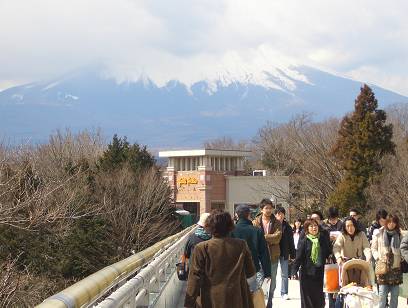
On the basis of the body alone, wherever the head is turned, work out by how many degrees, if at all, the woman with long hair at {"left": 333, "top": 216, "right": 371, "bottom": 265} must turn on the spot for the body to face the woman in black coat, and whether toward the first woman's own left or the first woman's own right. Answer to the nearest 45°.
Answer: approximately 90° to the first woman's own right

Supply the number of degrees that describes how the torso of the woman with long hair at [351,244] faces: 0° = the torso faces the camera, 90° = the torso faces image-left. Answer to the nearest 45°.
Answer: approximately 0°

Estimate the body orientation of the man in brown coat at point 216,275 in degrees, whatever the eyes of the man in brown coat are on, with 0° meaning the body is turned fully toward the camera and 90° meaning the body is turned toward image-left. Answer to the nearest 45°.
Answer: approximately 180°

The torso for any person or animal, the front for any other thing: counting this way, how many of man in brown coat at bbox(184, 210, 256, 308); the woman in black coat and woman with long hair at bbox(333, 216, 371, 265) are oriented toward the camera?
2

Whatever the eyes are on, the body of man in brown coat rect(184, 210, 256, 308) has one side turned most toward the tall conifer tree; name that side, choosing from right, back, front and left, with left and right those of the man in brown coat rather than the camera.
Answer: front

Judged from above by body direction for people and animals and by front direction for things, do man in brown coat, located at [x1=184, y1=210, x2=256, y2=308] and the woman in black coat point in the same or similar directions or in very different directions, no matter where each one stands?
very different directions

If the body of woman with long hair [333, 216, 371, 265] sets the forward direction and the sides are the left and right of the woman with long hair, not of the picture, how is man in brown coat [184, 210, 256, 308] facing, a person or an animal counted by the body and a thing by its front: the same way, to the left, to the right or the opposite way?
the opposite way

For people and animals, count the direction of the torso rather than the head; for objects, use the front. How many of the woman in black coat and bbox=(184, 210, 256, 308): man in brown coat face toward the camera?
1

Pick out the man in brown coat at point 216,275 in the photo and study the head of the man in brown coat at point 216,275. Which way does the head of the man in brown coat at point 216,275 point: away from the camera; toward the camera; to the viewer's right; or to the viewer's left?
away from the camera

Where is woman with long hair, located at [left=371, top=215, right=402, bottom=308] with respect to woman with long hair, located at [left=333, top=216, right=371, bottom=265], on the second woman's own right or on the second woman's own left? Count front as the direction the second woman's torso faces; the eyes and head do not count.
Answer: on the second woman's own left

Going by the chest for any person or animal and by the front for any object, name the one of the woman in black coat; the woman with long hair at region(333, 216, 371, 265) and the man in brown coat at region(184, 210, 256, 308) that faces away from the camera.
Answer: the man in brown coat

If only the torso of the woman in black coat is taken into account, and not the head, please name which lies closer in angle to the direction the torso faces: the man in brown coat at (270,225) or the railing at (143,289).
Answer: the railing
